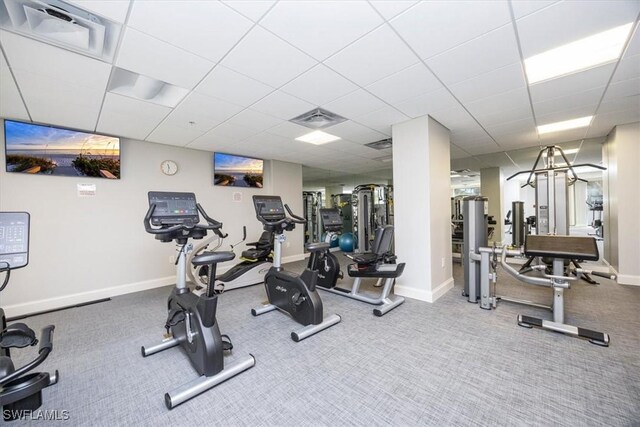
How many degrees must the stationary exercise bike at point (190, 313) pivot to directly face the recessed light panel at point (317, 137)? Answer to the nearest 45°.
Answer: approximately 90° to its right

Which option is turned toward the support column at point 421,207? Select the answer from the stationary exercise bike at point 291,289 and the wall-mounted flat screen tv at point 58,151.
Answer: the wall-mounted flat screen tv

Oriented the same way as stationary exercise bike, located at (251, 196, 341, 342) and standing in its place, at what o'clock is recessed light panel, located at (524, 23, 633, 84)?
The recessed light panel is roughly at 5 o'clock from the stationary exercise bike.

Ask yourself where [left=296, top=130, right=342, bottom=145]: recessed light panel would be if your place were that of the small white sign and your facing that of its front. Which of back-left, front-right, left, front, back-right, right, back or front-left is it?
front-left

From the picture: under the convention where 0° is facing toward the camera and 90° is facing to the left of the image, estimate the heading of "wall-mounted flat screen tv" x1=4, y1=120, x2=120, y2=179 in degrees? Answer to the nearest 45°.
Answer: approximately 315°

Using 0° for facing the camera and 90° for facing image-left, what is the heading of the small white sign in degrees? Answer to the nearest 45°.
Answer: approximately 0°

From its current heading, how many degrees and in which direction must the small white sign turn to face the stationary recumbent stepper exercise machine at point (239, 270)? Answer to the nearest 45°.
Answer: approximately 45° to its left

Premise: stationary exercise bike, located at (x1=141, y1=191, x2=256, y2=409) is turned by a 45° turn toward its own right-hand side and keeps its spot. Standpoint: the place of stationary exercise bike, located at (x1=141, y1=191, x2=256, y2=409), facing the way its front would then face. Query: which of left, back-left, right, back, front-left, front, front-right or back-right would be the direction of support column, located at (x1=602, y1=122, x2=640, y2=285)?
right

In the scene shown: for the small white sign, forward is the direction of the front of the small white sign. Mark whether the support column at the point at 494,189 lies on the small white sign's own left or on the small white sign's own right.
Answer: on the small white sign's own left

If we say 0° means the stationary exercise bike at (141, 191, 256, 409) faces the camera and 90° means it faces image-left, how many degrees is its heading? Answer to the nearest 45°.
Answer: approximately 135°

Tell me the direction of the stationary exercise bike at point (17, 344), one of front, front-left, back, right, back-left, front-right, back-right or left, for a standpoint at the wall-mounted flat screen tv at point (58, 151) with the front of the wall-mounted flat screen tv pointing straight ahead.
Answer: front-right

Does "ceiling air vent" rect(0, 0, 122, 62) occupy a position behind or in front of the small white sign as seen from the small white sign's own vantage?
in front

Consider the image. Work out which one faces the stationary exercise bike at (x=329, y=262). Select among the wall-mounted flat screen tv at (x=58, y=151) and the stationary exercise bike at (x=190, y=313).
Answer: the wall-mounted flat screen tv

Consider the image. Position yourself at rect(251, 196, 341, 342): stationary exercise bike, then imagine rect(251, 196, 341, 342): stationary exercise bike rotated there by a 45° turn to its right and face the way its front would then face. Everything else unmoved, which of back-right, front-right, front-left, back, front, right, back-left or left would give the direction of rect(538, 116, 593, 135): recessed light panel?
right

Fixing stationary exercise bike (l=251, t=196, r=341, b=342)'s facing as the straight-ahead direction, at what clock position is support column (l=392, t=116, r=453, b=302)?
The support column is roughly at 4 o'clock from the stationary exercise bike.

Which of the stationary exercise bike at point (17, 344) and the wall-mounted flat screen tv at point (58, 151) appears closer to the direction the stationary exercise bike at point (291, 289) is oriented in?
the wall-mounted flat screen tv
